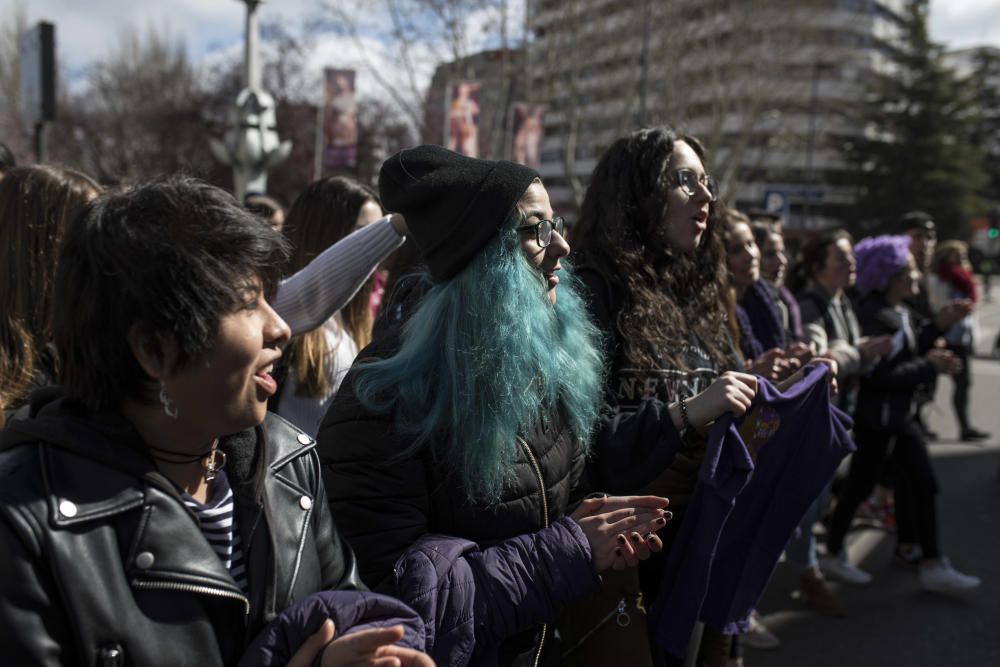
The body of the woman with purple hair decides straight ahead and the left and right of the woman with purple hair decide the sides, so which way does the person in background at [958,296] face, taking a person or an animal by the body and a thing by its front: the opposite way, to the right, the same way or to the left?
the same way

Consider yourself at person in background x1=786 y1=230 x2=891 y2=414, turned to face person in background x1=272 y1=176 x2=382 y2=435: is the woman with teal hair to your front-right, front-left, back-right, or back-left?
front-left

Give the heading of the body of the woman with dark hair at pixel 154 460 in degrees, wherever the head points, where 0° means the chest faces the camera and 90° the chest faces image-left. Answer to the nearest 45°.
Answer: approximately 315°
